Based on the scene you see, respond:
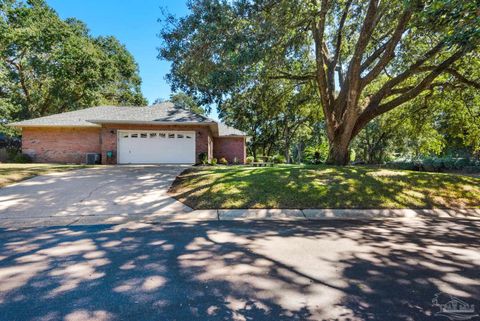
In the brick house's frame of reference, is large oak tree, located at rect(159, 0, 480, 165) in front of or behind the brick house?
in front

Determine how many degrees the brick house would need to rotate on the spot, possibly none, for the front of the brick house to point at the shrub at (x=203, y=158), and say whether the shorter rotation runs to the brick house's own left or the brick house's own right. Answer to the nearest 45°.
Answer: approximately 90° to the brick house's own left

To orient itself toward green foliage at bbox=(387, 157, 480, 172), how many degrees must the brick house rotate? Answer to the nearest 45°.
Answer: approximately 90° to its left

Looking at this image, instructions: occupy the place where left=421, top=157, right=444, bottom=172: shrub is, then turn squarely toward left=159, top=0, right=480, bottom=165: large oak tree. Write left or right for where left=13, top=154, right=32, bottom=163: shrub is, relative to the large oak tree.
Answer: right

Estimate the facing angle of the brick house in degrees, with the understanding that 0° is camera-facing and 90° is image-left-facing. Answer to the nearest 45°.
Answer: approximately 0°

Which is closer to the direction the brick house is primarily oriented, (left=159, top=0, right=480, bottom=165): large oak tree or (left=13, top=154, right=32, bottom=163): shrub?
the large oak tree

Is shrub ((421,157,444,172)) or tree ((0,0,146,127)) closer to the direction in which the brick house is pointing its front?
the shrub
